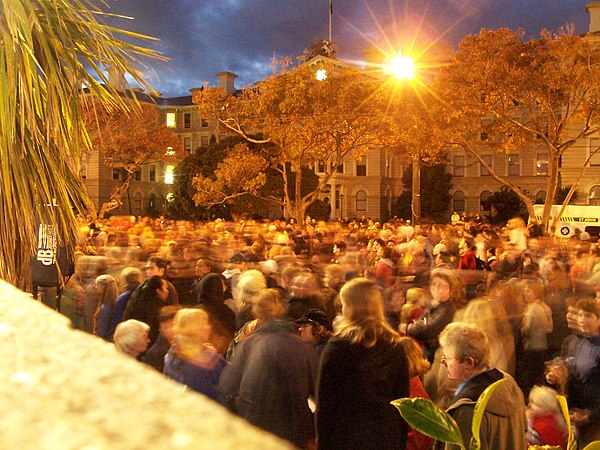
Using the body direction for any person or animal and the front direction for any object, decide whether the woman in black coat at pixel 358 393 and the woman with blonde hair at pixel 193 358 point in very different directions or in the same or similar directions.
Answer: same or similar directions

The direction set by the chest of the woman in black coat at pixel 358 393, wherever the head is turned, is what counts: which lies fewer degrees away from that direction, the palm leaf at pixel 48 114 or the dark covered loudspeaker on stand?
the dark covered loudspeaker on stand

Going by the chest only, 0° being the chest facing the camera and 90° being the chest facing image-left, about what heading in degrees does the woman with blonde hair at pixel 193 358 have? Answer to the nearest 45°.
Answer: approximately 180°

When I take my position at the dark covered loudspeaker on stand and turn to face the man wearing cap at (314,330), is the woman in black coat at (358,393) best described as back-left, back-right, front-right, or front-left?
front-right

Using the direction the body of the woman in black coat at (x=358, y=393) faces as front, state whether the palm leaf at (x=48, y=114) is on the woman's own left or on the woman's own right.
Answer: on the woman's own left

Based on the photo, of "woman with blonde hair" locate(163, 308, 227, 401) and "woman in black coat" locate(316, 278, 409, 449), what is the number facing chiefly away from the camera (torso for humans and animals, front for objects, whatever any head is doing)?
2

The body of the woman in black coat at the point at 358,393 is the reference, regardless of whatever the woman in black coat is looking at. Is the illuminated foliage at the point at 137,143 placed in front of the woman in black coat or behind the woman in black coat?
in front

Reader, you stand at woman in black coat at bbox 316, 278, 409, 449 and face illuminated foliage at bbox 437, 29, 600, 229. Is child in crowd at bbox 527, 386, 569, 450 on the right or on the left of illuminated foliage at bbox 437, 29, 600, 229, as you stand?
right

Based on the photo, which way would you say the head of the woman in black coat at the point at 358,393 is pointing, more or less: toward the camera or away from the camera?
away from the camera

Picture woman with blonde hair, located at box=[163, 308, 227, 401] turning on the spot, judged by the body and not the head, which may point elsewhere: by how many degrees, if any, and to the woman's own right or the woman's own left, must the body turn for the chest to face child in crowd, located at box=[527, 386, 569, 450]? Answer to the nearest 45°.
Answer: approximately 90° to the woman's own right

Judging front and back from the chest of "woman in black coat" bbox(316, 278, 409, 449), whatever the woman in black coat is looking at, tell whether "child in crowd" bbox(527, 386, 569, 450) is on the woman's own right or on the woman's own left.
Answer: on the woman's own right

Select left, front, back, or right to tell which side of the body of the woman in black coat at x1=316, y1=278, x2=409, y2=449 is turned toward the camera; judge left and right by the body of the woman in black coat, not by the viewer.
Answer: back
